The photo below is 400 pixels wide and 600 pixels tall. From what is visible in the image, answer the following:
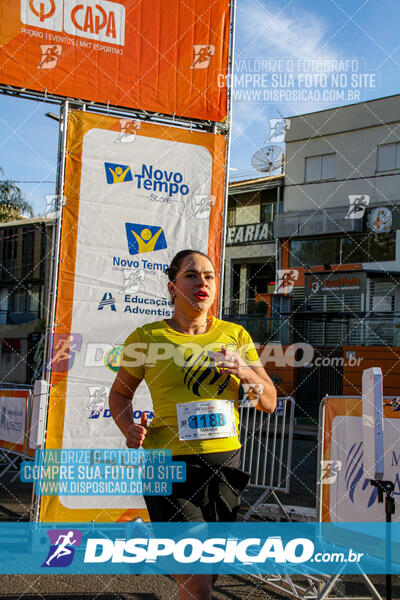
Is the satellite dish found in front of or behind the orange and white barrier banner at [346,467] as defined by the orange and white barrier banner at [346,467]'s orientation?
behind

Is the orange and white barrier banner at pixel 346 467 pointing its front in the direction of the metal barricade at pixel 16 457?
no

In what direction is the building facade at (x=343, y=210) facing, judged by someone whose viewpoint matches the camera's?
facing the viewer and to the left of the viewer

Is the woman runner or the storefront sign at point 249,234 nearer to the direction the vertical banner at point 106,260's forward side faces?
the woman runner

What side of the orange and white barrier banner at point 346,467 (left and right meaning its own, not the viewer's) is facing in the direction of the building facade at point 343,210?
back

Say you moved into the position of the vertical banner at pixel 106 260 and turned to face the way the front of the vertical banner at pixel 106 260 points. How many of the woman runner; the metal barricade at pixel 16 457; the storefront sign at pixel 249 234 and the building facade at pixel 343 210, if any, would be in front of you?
1

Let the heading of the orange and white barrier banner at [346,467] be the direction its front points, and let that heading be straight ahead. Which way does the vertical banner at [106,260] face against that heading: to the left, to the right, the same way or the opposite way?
the same way

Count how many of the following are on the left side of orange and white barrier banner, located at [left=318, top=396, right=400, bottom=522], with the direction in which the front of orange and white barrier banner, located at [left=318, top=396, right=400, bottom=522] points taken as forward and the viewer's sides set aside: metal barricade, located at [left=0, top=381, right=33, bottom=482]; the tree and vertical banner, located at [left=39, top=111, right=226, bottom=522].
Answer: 0

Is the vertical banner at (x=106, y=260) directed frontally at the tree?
no

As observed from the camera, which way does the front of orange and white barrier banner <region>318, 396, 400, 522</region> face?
facing the viewer

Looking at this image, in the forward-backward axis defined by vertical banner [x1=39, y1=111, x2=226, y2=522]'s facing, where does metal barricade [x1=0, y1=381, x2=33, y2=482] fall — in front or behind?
behind

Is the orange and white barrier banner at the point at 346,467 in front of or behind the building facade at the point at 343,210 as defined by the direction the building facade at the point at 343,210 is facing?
in front

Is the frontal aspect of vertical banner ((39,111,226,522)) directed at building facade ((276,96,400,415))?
no

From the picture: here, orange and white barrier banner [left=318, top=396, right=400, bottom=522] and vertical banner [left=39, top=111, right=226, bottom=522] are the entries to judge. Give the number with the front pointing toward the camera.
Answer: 2
